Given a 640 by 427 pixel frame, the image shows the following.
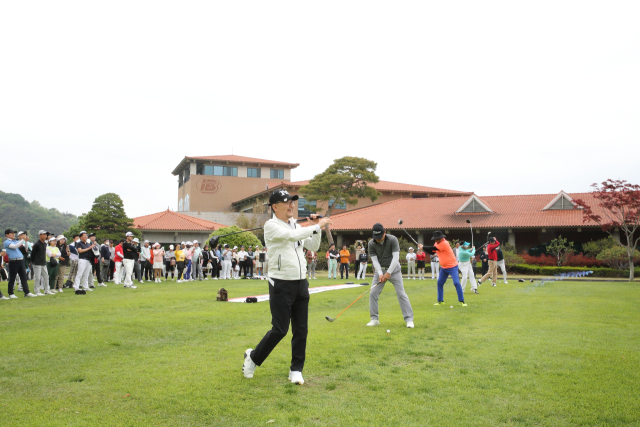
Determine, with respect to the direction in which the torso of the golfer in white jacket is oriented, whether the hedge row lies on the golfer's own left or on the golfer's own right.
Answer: on the golfer's own left

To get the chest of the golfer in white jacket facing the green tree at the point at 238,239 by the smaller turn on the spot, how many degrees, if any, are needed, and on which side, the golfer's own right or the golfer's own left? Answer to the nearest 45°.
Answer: approximately 135° to the golfer's own left

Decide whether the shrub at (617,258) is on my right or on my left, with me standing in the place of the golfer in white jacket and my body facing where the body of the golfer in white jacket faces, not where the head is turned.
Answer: on my left

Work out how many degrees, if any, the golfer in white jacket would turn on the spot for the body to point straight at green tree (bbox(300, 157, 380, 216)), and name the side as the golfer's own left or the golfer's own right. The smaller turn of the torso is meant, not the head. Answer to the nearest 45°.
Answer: approximately 135° to the golfer's own left

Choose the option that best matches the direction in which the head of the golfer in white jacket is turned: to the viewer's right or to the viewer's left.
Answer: to the viewer's right

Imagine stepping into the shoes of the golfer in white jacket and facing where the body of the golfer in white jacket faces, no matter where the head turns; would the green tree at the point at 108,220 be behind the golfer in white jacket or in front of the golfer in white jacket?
behind

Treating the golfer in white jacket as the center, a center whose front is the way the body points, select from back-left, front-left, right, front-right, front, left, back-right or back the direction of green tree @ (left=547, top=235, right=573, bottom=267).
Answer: left

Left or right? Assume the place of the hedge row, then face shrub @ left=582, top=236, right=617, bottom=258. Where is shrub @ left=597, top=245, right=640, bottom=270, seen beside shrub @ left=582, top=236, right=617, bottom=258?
right

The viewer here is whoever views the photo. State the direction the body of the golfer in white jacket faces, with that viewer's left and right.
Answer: facing the viewer and to the right of the viewer

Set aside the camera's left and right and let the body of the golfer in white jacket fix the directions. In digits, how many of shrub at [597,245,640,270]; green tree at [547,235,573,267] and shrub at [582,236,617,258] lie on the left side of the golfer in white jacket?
3

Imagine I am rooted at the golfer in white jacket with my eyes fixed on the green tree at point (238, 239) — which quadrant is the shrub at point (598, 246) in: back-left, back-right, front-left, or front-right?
front-right
